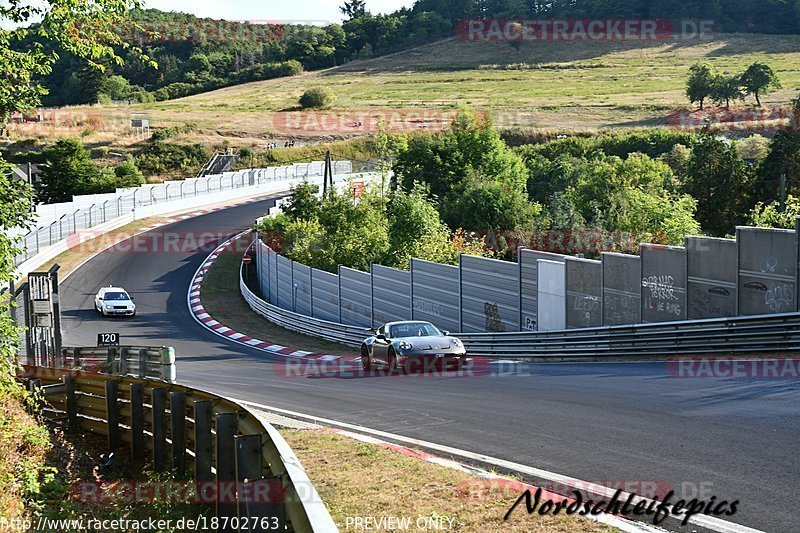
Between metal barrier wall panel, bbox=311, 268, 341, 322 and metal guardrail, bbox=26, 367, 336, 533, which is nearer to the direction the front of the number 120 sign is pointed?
the metal guardrail

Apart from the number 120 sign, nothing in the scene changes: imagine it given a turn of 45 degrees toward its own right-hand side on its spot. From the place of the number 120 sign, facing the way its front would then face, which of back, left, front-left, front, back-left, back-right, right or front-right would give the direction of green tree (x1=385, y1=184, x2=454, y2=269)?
back

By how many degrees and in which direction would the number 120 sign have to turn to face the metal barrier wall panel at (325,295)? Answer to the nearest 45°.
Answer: approximately 135° to its left

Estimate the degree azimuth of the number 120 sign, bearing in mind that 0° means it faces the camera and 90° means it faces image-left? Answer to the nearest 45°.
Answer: approximately 0°

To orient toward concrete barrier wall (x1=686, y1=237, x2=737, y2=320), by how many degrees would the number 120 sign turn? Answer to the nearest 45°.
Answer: approximately 45° to its left

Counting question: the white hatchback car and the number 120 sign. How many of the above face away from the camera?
0

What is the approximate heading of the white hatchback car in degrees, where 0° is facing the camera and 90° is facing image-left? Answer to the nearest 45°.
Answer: approximately 315°

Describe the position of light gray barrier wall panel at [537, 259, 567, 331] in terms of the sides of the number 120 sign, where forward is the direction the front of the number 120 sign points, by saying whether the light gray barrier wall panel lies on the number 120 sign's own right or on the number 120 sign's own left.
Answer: on the number 120 sign's own left
